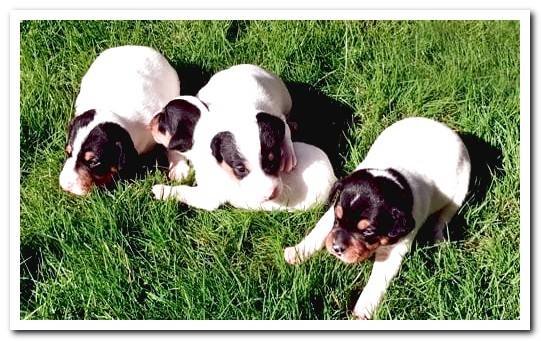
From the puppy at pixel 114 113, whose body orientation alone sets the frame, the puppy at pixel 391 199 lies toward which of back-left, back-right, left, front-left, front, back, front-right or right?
left

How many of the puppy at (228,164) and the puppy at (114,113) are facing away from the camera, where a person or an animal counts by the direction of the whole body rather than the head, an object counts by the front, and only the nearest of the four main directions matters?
0

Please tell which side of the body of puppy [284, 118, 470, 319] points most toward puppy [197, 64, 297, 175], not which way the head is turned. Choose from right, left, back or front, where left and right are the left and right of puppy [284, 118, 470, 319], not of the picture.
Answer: right

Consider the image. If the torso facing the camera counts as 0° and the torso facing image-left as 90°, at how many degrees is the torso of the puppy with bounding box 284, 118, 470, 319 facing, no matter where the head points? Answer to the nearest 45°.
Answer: approximately 45°

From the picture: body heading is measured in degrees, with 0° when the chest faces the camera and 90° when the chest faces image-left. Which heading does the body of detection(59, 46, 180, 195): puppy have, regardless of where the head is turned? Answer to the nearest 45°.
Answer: approximately 45°
